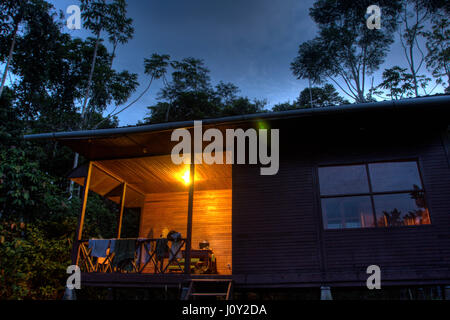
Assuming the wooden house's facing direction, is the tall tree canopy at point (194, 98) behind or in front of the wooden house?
behind

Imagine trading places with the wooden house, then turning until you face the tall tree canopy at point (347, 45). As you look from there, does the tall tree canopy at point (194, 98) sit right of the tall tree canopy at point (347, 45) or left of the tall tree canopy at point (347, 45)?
left

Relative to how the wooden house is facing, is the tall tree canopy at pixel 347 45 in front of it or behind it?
behind

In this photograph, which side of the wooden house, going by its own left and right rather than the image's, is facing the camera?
front
